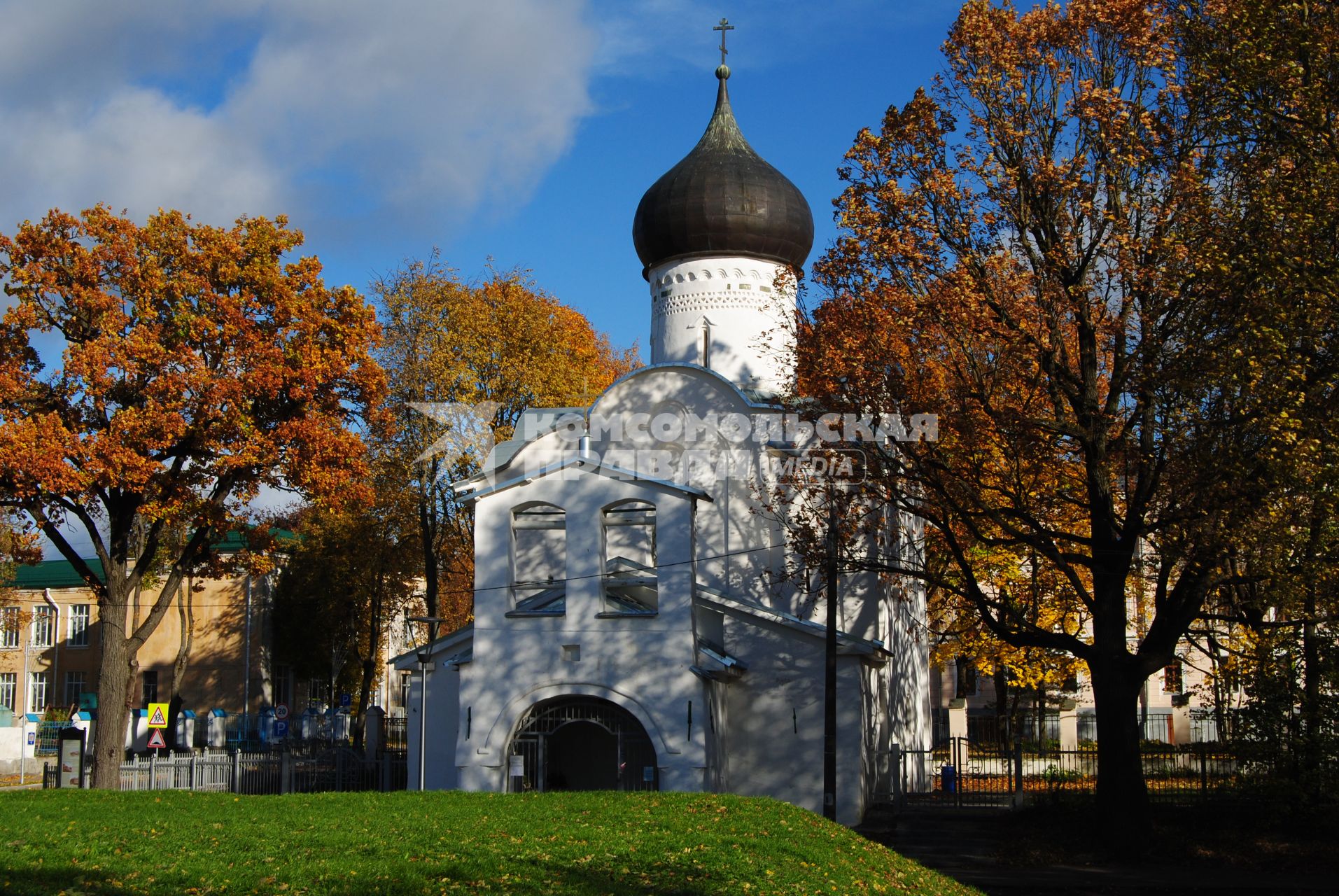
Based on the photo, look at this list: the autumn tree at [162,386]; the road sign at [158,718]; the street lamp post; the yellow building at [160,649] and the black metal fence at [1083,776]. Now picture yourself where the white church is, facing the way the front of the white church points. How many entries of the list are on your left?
1

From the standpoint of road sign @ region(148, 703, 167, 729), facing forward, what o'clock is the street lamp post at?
The street lamp post is roughly at 10 o'clock from the road sign.

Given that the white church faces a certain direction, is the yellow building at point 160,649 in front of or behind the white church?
behind

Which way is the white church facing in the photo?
toward the camera

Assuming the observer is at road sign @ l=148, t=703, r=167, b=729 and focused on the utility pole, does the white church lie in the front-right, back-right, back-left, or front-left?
front-left

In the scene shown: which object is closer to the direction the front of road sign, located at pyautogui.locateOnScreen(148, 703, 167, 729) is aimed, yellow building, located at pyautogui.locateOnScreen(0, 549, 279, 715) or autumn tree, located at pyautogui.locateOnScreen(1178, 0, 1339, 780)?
the autumn tree

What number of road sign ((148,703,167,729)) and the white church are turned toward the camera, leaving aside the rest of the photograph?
2

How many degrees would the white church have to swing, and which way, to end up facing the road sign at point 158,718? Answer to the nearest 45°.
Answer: approximately 90° to its right

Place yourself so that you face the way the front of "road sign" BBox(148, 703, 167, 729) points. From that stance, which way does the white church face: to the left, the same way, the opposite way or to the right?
the same way

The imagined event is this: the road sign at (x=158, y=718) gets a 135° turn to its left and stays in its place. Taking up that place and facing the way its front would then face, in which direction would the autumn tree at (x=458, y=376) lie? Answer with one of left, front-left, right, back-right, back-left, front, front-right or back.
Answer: front

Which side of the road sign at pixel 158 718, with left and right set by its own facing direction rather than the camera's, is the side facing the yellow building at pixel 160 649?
back

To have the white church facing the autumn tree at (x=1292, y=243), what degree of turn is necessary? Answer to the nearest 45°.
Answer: approximately 45° to its left
